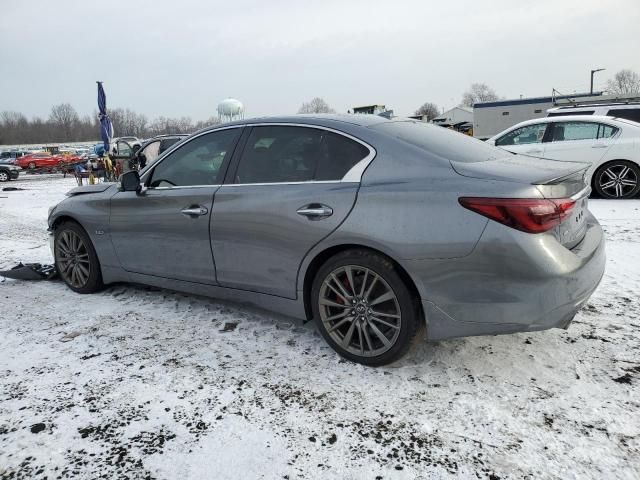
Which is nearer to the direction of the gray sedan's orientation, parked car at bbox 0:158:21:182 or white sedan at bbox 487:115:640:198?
the parked car

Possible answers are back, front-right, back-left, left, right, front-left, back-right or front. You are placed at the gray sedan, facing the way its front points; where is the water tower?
front-right

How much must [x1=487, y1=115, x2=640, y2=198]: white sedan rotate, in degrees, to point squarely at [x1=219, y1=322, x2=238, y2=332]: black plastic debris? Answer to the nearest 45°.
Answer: approximately 90° to its left

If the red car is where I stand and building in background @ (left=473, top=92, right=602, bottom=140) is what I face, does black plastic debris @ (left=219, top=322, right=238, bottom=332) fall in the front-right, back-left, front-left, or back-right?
front-right

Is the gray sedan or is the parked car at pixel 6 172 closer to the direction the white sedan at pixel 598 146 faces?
the parked car

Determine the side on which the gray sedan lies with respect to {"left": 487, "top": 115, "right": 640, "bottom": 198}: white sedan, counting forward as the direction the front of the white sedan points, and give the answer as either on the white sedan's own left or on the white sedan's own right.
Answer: on the white sedan's own left

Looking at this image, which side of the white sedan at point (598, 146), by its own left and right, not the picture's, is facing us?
left

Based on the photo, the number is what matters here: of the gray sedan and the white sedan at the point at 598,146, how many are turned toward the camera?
0

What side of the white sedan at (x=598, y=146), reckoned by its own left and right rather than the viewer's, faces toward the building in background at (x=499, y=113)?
right

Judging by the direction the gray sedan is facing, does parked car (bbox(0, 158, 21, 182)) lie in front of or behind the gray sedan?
in front

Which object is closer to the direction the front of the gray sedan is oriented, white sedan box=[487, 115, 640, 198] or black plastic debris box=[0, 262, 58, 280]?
the black plastic debris

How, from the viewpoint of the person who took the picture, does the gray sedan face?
facing away from the viewer and to the left of the viewer
